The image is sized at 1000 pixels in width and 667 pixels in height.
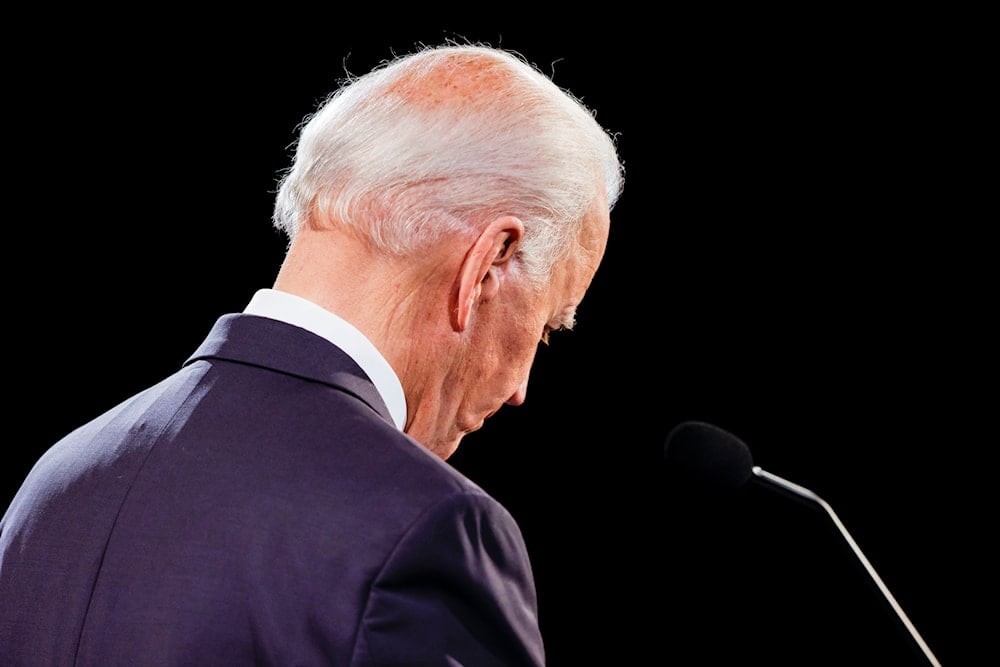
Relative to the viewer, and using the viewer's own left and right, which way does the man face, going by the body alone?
facing away from the viewer and to the right of the viewer

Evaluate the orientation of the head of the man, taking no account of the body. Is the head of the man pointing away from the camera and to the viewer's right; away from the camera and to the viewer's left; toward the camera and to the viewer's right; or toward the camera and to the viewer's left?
away from the camera and to the viewer's right

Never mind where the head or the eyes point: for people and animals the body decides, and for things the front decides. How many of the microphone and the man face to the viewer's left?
1

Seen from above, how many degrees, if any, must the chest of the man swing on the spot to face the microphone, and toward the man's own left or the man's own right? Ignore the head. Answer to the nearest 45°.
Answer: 0° — they already face it

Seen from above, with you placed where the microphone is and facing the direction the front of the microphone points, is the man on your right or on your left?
on your left

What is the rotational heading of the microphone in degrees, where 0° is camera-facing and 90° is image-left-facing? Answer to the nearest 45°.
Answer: approximately 90°
